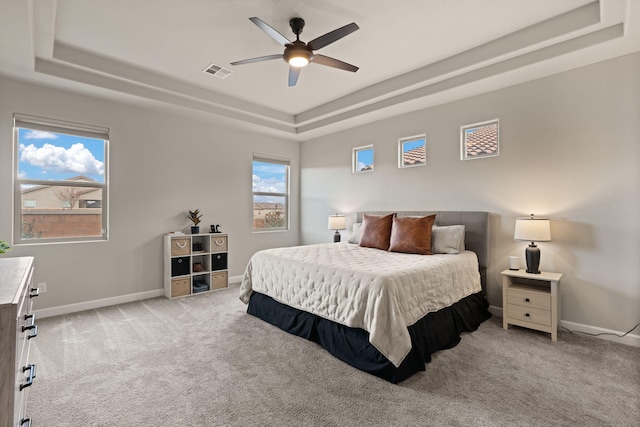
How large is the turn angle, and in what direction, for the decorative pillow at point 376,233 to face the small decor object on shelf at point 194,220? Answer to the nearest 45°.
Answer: approximately 45° to its right

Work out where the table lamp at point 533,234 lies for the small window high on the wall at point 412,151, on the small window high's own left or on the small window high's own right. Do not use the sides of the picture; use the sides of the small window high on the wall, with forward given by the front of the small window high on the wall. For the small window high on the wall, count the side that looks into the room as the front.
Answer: on the small window high's own left

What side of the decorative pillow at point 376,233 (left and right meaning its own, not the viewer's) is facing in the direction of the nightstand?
left

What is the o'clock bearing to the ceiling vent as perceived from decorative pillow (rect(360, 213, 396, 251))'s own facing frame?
The ceiling vent is roughly at 1 o'clock from the decorative pillow.

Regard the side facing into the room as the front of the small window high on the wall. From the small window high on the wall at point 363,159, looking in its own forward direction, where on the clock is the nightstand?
The nightstand is roughly at 9 o'clock from the small window high on the wall.

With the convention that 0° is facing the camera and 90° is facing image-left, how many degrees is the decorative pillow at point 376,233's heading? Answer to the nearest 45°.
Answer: approximately 45°

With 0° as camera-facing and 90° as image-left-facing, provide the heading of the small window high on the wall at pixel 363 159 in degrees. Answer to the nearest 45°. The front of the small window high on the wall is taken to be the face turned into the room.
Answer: approximately 45°
